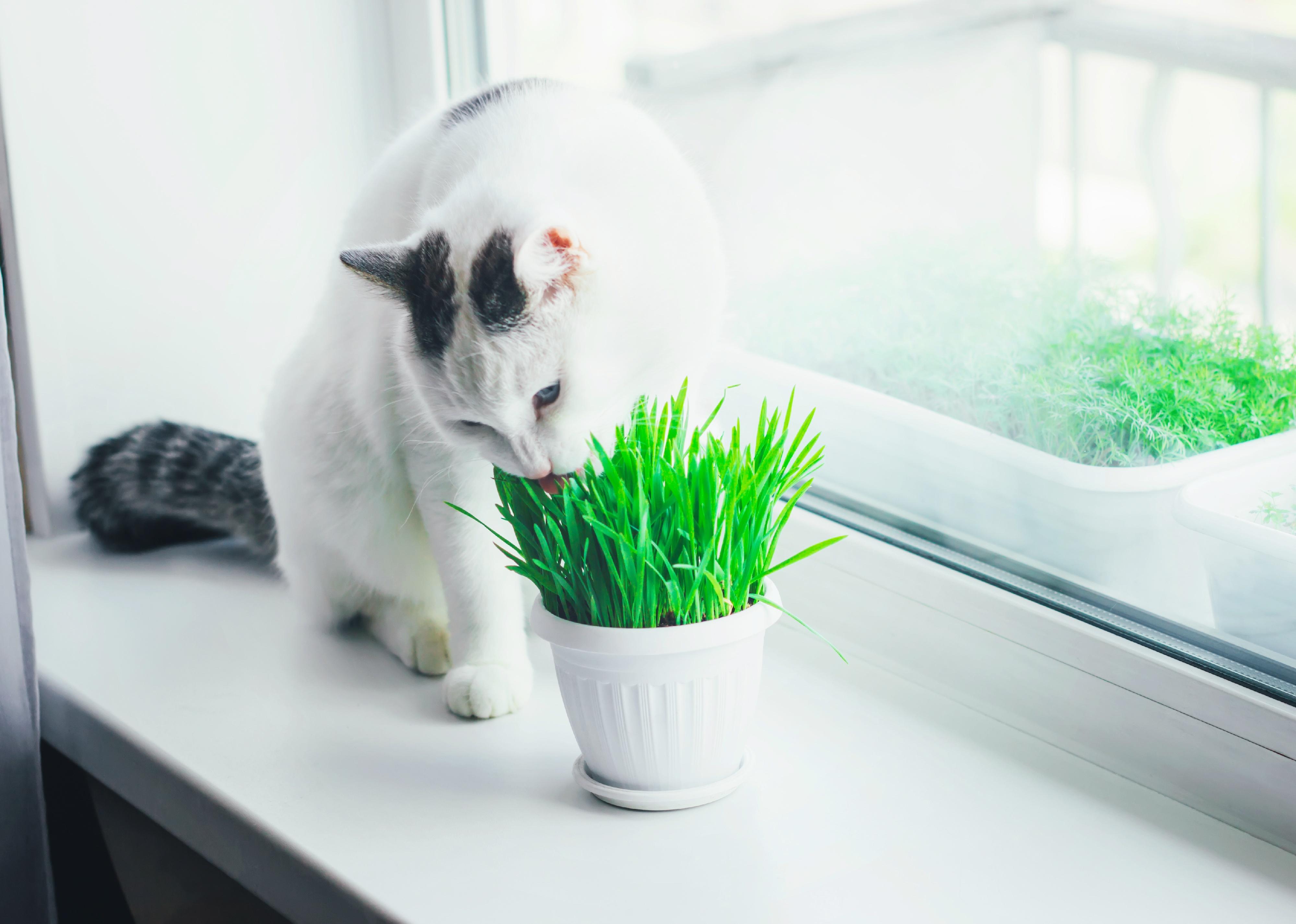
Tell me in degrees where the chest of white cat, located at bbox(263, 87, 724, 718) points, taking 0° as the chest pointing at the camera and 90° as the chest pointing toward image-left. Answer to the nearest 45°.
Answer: approximately 315°
